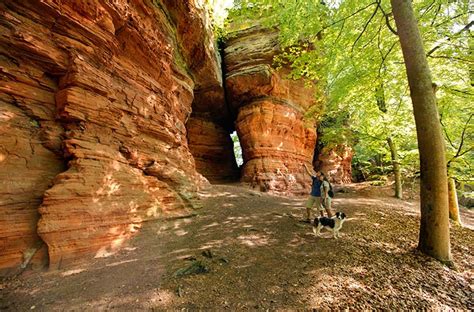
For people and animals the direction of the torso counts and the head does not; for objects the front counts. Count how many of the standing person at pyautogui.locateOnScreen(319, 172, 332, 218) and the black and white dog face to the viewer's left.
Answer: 1

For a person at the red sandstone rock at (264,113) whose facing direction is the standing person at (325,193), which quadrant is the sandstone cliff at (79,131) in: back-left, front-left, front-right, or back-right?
front-right

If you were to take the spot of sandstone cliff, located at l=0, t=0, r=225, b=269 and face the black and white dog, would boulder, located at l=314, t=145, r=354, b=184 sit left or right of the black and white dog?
left

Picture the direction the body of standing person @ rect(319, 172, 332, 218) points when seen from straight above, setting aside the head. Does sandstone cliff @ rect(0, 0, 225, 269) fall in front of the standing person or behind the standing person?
in front

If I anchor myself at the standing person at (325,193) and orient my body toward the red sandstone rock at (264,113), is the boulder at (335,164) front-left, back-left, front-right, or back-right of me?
front-right
